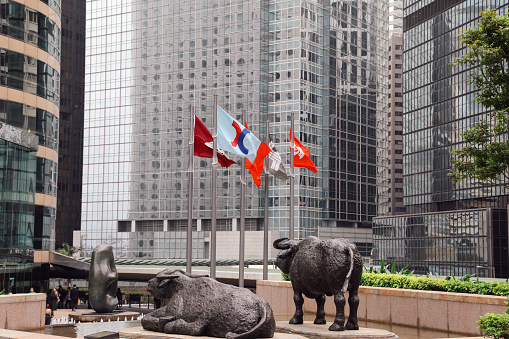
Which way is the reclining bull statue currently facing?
to the viewer's left

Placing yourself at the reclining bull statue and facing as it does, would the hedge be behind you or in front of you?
behind

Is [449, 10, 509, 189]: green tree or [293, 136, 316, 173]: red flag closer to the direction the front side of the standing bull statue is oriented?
the red flag

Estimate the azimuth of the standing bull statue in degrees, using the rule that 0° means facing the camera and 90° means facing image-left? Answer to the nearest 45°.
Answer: approximately 135°

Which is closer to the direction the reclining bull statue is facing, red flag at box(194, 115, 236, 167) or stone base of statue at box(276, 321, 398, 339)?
the red flag

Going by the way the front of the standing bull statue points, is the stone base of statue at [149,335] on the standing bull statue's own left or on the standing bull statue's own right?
on the standing bull statue's own left

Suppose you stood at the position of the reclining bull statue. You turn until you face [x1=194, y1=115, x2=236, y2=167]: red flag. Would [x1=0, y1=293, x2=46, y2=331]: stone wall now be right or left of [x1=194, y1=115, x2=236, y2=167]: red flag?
left

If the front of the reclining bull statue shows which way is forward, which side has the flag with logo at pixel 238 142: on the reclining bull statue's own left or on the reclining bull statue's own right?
on the reclining bull statue's own right

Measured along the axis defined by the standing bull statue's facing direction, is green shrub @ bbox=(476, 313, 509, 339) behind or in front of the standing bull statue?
behind

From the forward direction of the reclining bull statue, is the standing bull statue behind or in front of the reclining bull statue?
behind
